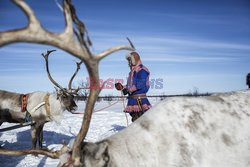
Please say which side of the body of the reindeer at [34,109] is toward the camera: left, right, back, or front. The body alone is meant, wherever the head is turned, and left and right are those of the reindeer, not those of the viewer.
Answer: right

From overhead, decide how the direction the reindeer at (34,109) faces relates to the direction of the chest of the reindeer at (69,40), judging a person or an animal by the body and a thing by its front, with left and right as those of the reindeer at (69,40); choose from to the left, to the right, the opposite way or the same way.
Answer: the opposite way

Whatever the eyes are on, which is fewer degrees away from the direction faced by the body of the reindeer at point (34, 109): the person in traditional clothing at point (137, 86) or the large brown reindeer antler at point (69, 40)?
the person in traditional clothing

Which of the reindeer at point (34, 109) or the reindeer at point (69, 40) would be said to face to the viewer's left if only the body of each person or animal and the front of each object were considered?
the reindeer at point (69, 40)

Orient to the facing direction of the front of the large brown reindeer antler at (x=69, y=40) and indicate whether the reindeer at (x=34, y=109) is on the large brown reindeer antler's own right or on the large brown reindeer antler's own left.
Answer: on the large brown reindeer antler's own right

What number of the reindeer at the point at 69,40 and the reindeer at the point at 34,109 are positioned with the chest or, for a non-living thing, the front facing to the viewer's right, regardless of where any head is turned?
1

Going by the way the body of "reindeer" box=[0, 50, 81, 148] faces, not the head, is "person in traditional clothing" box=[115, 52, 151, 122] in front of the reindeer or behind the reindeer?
in front
